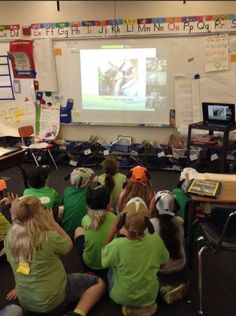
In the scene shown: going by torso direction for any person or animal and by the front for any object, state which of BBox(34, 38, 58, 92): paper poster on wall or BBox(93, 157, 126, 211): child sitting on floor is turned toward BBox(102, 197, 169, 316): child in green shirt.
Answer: the paper poster on wall

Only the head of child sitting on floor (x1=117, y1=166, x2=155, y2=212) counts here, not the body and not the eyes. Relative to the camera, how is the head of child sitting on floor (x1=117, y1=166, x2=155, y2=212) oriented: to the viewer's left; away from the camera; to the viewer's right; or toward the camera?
away from the camera

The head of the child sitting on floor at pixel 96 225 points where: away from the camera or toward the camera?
away from the camera

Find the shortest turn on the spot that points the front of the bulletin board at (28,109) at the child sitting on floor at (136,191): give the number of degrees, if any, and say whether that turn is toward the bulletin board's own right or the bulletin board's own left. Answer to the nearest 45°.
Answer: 0° — it already faces them

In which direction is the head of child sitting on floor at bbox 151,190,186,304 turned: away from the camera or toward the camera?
away from the camera

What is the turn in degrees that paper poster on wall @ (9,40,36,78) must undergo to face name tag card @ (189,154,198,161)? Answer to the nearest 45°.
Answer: approximately 45° to its left

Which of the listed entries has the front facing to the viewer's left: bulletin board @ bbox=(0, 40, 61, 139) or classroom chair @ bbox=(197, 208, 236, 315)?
the classroom chair

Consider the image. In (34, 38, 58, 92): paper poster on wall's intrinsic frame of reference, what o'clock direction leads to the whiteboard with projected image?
The whiteboard with projected image is roughly at 10 o'clock from the paper poster on wall.

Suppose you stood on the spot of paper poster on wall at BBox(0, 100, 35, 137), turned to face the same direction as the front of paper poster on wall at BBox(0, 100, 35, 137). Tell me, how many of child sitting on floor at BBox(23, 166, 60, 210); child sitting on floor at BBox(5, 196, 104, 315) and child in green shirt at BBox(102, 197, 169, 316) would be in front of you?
3
